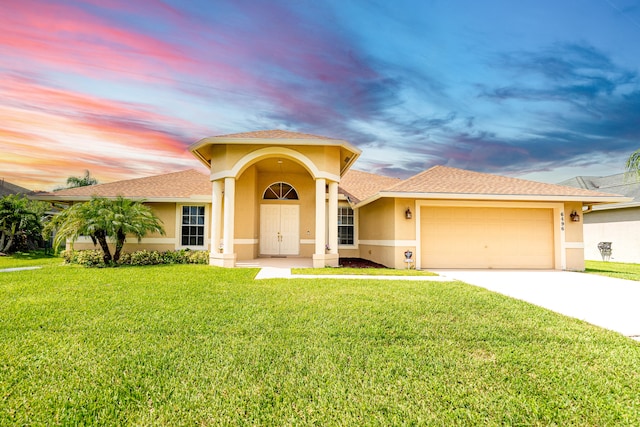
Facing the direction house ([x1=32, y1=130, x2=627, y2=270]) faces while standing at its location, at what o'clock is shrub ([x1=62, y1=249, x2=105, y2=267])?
The shrub is roughly at 3 o'clock from the house.

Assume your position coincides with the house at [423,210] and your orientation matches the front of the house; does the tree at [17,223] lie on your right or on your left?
on your right

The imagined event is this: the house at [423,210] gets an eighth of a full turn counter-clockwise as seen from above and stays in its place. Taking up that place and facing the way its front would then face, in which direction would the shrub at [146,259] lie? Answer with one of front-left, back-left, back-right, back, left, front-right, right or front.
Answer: back-right

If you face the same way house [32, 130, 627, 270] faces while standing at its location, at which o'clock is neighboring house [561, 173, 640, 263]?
The neighboring house is roughly at 8 o'clock from the house.

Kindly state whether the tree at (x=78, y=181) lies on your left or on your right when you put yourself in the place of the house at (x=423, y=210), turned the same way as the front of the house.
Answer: on your right

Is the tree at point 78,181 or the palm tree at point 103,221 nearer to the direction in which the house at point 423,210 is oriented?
the palm tree

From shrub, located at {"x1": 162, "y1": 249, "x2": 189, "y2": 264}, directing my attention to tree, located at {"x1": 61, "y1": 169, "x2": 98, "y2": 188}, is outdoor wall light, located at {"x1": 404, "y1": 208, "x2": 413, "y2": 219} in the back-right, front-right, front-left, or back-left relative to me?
back-right

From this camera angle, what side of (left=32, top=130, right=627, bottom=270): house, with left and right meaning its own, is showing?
front

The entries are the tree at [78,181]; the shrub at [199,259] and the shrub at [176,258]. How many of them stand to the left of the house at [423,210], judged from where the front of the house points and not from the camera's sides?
0

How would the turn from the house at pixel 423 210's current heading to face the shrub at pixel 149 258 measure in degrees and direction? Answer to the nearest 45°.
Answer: approximately 90° to its right

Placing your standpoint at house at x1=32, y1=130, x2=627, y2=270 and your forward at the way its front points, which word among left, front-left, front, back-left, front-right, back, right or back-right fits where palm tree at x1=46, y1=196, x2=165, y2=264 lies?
right
